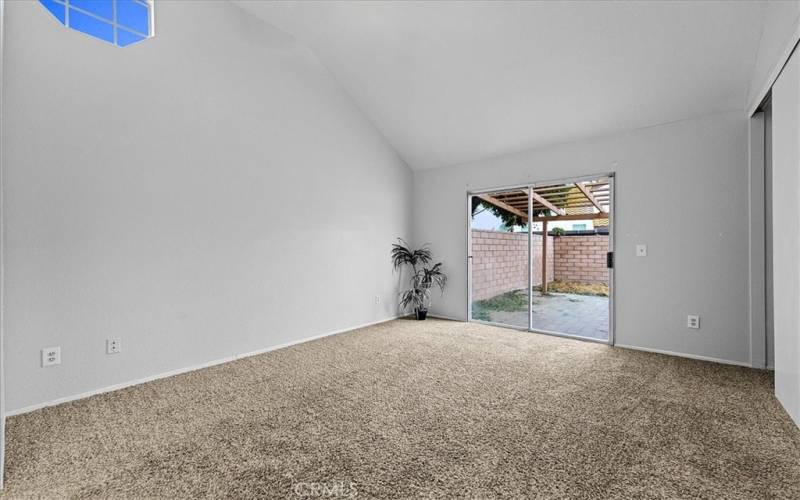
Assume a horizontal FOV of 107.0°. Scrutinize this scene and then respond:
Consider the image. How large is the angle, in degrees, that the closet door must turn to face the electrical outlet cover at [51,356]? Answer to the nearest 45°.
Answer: approximately 45° to its left

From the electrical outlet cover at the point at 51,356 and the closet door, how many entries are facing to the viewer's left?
1

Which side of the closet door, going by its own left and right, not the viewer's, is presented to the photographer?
left

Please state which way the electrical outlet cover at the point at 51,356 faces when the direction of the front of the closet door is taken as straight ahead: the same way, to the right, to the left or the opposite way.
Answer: the opposite way

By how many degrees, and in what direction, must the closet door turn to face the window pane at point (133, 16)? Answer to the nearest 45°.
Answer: approximately 45° to its left

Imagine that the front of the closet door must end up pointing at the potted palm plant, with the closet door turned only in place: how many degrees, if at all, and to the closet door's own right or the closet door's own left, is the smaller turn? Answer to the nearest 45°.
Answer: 0° — it already faces it
